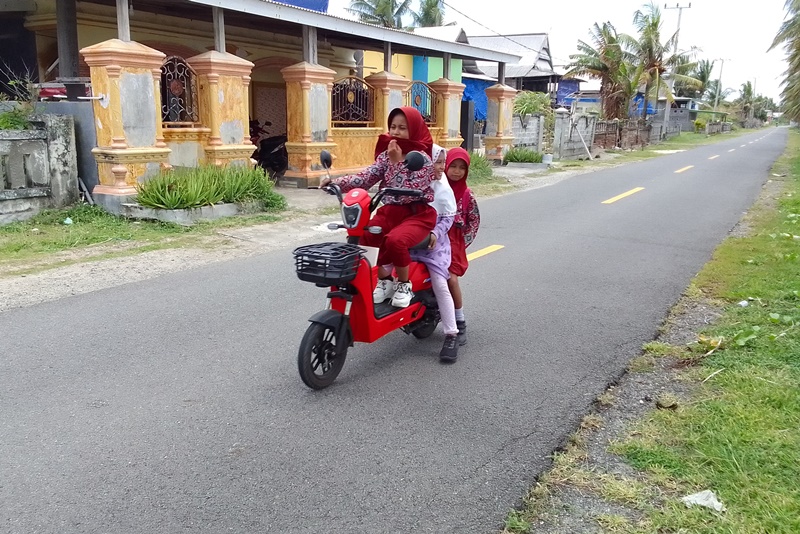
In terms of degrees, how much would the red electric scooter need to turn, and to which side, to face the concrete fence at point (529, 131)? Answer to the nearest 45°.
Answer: approximately 135° to its right

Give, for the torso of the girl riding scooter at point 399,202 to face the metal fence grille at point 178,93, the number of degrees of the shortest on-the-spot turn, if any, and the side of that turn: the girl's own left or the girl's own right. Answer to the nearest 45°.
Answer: approximately 90° to the girl's own right

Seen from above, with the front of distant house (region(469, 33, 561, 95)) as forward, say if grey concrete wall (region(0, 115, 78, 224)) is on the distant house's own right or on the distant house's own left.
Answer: on the distant house's own right

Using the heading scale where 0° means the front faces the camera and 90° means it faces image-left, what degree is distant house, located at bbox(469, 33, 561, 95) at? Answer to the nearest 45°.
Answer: approximately 315°

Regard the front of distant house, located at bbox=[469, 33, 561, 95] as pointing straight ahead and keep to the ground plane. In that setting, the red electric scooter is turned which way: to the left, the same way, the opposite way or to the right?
to the right

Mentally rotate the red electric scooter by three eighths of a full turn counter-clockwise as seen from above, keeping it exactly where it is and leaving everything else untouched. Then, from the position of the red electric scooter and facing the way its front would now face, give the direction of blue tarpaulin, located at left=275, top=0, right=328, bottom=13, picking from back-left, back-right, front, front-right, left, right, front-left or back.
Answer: left

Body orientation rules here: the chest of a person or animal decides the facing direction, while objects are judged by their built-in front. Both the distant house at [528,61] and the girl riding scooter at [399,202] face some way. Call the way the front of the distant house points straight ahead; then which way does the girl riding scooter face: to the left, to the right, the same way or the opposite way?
to the right

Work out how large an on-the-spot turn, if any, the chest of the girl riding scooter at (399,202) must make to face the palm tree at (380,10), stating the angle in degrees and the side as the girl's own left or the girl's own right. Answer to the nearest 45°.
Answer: approximately 135° to the girl's own right

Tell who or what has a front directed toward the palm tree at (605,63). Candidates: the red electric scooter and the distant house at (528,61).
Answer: the distant house

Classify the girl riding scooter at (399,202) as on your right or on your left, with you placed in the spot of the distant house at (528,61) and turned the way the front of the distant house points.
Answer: on your right
